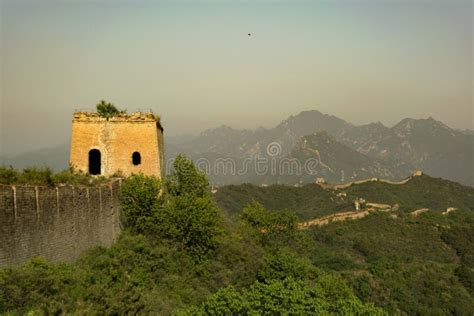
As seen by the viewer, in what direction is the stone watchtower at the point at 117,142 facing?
toward the camera

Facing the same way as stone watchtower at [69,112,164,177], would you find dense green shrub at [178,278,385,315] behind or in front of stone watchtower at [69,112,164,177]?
in front

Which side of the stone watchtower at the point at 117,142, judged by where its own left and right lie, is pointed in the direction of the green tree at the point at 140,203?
front
